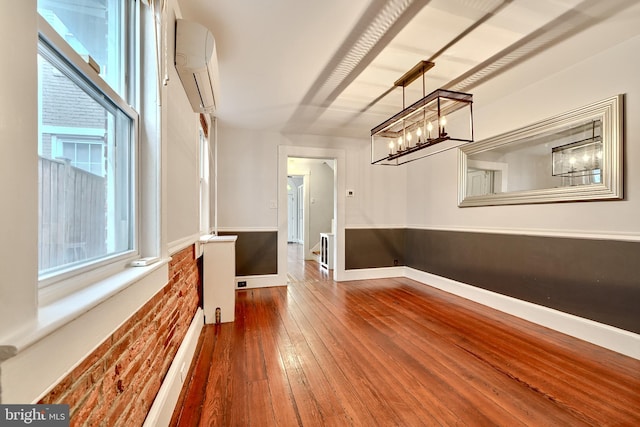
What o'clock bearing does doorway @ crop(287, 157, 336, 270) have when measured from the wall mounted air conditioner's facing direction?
The doorway is roughly at 10 o'clock from the wall mounted air conditioner.

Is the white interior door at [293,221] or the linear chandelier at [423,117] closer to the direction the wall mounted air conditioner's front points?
the linear chandelier

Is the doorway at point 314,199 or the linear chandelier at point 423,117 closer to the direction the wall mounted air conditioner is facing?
the linear chandelier

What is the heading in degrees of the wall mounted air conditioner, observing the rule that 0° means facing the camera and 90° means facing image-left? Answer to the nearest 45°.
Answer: approximately 270°

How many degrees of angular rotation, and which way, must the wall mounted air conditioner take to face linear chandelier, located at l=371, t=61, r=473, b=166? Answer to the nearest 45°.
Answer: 0° — it already faces it

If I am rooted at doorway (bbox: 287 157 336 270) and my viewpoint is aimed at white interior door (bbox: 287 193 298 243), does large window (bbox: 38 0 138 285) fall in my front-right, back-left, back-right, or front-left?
back-left

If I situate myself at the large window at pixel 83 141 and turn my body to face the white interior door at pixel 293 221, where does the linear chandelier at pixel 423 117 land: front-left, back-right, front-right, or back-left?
front-right
